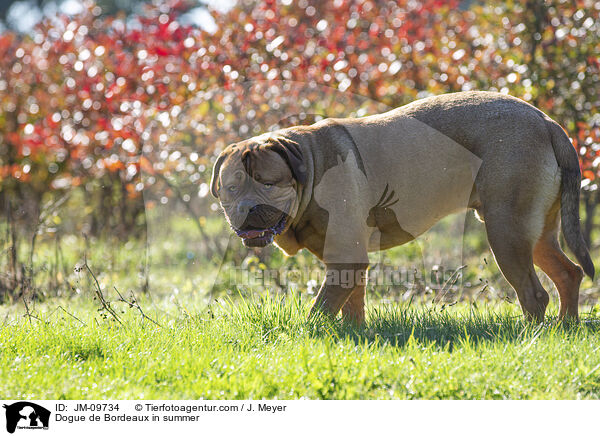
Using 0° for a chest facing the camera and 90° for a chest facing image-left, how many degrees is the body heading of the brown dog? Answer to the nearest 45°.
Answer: approximately 90°
